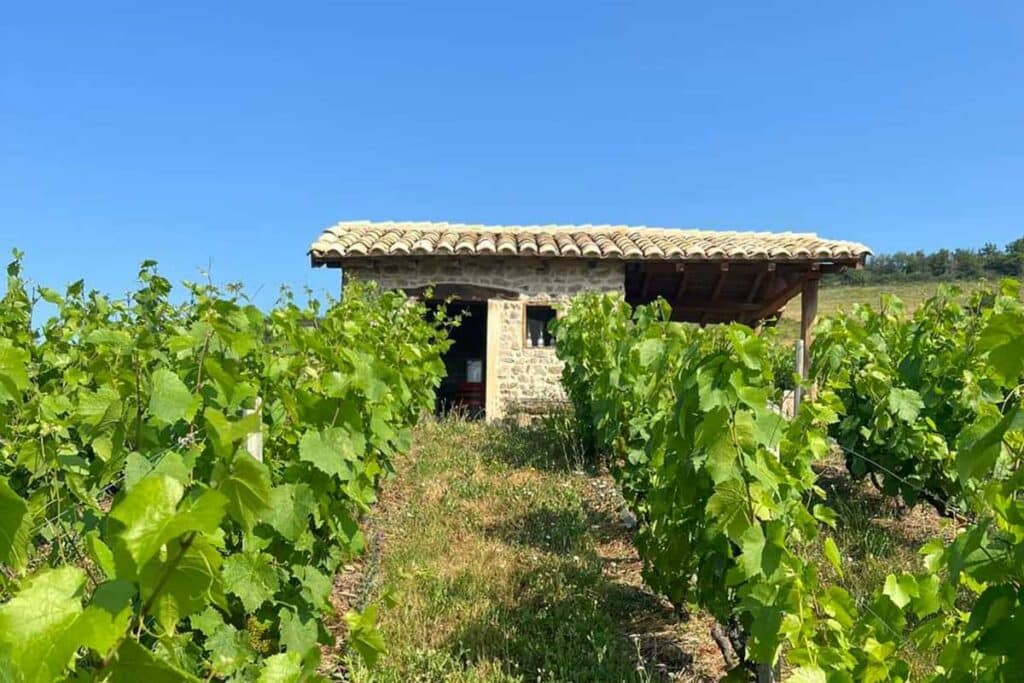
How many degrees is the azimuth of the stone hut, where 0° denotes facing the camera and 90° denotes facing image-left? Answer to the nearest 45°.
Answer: approximately 0°

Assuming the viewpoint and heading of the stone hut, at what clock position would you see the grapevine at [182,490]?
The grapevine is roughly at 12 o'clock from the stone hut.
